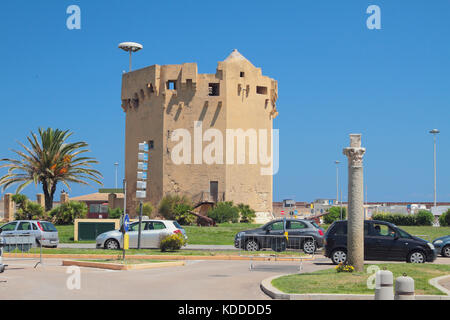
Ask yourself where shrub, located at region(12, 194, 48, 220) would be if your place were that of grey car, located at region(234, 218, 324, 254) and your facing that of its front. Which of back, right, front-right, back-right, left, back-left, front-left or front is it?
front-right

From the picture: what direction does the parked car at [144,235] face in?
to the viewer's left

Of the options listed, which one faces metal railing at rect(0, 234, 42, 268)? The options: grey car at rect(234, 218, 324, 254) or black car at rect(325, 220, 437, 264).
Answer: the grey car

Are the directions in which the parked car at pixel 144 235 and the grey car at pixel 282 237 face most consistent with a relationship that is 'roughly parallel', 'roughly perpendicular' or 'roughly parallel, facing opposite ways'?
roughly parallel

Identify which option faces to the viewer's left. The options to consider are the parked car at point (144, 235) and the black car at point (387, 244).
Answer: the parked car

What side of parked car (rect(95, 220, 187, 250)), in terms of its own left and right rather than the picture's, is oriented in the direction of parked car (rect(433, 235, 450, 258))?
back

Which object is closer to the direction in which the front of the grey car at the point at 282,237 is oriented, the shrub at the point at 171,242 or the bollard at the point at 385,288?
the shrub

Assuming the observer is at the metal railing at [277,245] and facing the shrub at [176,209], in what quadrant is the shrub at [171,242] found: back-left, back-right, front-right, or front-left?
front-left

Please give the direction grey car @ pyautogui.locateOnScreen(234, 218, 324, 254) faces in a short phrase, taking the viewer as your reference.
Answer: facing to the left of the viewer

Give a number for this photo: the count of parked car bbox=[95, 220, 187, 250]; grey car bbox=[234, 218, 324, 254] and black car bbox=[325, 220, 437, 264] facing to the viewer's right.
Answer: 1

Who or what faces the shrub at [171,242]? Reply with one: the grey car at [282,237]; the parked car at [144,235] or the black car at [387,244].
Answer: the grey car

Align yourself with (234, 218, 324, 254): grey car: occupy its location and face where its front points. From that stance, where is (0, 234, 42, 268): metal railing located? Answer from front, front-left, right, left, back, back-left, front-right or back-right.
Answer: front

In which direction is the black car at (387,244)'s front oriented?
to the viewer's right

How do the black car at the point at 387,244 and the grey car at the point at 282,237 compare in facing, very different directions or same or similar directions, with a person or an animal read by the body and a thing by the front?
very different directions

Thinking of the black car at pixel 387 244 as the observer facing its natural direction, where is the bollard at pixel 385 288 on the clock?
The bollard is roughly at 3 o'clock from the black car.

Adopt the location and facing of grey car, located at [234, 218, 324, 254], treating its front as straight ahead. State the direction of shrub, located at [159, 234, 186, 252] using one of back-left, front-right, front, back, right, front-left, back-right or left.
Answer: front

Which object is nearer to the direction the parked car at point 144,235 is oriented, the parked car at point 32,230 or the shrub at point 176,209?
the parked car
